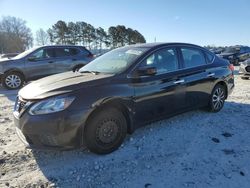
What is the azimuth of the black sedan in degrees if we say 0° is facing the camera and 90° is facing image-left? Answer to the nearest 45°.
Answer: approximately 45°

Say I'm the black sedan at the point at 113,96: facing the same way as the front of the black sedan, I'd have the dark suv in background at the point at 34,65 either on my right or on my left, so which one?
on my right
